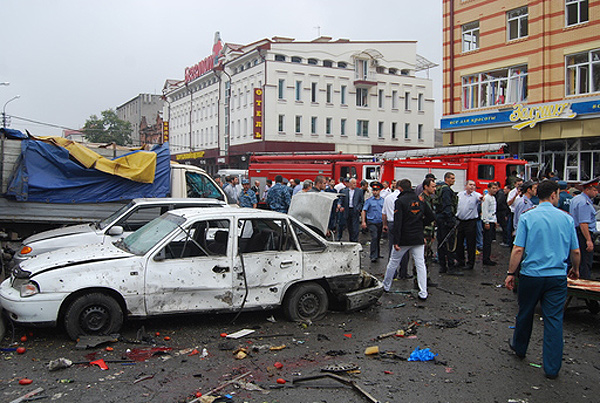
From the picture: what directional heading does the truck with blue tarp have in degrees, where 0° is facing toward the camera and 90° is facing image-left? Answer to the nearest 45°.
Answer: approximately 270°

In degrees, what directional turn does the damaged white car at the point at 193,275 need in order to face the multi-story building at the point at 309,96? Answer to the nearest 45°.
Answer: approximately 90° to its right

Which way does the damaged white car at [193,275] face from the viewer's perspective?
to the viewer's left

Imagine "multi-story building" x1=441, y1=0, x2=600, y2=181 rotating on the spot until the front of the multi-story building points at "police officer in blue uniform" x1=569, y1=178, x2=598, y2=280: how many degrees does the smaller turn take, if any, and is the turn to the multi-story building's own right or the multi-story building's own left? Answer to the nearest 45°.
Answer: approximately 45° to the multi-story building's own left

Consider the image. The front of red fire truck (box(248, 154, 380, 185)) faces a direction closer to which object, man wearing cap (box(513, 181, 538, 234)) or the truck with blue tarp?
the man wearing cap

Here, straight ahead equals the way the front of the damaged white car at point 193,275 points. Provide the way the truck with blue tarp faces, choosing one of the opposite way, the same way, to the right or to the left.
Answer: the opposite way

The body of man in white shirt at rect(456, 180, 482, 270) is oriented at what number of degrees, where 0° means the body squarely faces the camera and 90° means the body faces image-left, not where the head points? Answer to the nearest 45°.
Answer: approximately 0°

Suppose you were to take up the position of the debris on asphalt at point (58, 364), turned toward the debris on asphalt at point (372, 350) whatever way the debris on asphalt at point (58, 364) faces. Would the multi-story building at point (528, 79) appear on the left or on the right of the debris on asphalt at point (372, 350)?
left
